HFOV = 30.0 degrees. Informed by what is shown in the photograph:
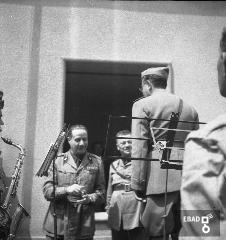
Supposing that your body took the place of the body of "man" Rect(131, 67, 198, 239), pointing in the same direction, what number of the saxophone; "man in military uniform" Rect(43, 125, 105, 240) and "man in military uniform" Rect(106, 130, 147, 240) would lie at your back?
0

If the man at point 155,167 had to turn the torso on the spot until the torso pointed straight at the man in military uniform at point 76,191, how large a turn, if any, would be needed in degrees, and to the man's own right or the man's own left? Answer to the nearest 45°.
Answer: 0° — they already face them

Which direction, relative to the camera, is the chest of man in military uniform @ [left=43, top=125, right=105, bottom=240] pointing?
toward the camera

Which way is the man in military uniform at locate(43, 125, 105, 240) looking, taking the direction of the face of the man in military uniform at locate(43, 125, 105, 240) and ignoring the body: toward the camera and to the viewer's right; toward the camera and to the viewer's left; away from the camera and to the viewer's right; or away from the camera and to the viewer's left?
toward the camera and to the viewer's right

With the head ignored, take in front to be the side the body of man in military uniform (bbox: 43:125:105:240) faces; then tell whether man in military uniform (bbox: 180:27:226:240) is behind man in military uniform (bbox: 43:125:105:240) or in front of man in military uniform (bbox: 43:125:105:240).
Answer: in front

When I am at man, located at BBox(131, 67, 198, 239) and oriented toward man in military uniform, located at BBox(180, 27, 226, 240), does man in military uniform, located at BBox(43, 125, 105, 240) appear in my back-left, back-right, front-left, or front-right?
back-right

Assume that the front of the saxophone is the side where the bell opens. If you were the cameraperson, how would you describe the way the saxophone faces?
facing to the right of the viewer

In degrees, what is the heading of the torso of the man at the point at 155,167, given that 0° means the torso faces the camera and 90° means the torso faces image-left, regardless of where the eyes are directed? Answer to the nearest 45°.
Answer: approximately 135°

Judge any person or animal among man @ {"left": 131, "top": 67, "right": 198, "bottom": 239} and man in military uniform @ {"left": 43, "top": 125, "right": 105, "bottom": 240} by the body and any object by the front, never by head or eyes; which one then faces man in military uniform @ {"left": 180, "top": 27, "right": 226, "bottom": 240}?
man in military uniform @ {"left": 43, "top": 125, "right": 105, "bottom": 240}

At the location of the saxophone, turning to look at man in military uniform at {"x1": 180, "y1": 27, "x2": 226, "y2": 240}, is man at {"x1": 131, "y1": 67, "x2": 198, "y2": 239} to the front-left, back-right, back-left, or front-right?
front-left

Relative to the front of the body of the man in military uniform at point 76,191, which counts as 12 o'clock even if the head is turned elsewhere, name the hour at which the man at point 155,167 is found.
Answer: The man is roughly at 11 o'clock from the man in military uniform.

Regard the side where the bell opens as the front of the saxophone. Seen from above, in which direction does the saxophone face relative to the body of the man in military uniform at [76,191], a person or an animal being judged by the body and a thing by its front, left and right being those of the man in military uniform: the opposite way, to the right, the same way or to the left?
to the left

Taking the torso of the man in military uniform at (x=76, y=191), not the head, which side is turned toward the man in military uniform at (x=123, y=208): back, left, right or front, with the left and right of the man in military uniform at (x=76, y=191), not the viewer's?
left
